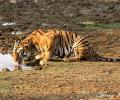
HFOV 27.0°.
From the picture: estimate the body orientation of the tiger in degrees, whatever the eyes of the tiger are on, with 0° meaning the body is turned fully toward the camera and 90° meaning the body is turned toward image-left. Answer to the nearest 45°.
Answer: approximately 90°
